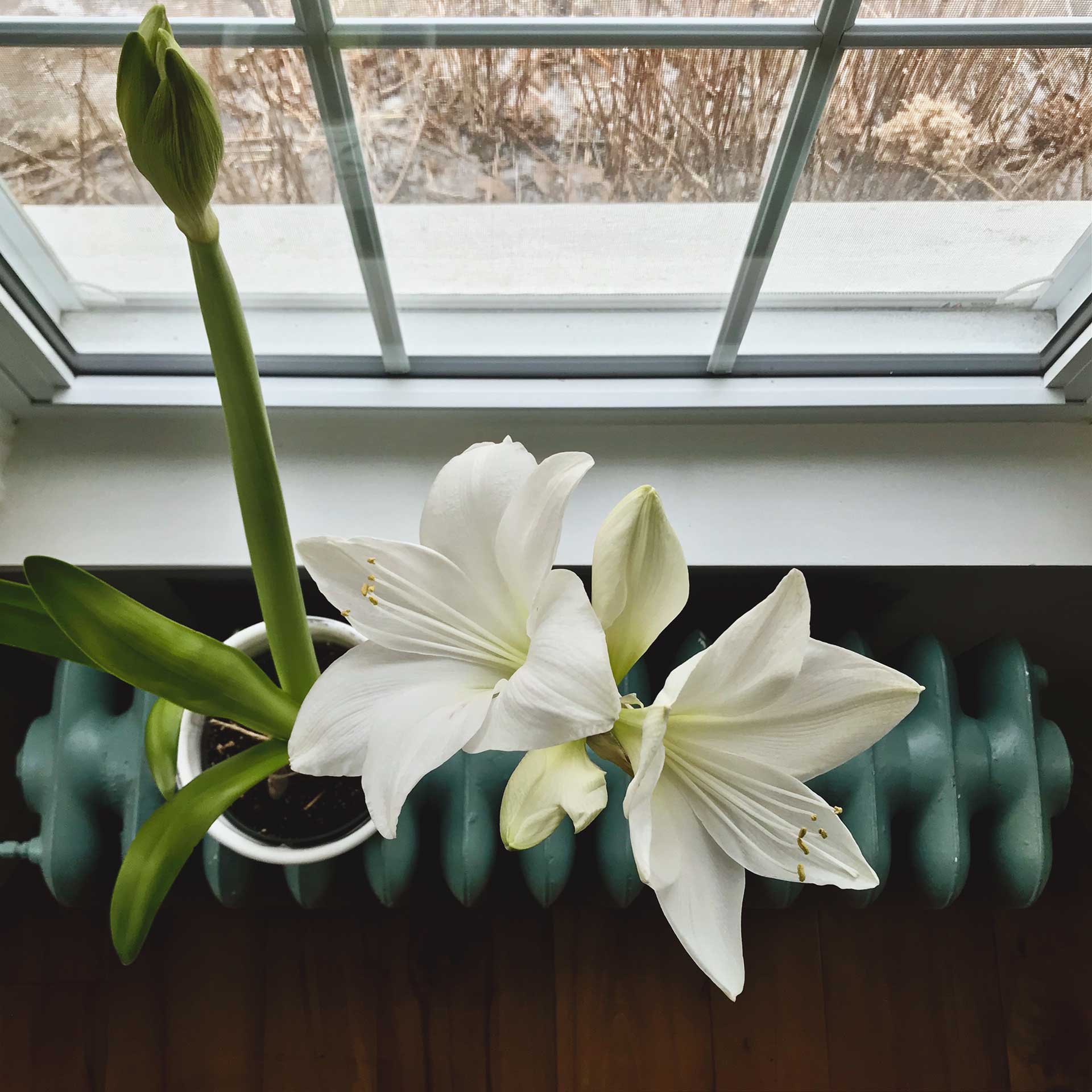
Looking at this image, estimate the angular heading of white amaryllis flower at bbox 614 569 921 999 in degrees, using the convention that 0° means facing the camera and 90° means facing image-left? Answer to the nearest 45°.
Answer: approximately 315°
